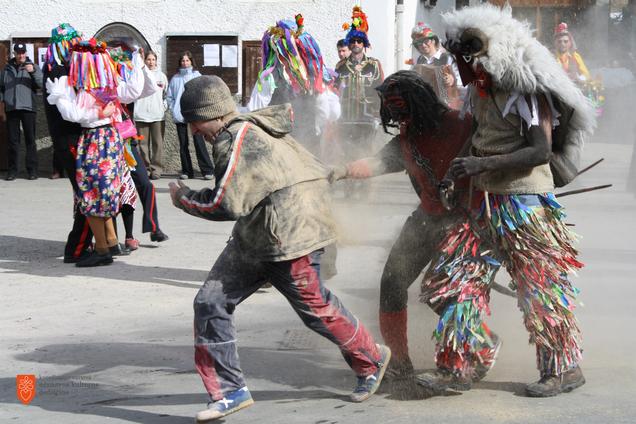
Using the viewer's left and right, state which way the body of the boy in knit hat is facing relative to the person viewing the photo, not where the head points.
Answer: facing to the left of the viewer

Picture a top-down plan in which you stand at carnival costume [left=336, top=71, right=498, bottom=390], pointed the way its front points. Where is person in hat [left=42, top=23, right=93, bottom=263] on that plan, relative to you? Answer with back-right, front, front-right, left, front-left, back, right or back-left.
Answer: right

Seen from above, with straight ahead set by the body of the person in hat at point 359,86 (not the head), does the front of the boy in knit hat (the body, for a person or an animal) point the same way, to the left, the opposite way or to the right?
to the right

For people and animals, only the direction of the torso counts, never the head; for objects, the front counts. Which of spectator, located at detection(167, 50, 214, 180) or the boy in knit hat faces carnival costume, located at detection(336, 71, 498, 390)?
the spectator

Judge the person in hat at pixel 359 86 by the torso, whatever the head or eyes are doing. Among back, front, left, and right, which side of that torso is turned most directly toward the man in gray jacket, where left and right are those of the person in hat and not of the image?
right

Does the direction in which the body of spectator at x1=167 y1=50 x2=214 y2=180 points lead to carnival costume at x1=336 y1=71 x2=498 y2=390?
yes

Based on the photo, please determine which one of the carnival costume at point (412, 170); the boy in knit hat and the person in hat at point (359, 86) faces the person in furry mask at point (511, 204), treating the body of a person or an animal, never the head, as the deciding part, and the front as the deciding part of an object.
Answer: the person in hat at point (359, 86)

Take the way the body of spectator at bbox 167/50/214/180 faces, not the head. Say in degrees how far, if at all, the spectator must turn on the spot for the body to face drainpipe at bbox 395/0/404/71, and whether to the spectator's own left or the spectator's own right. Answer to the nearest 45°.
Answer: approximately 135° to the spectator's own left
